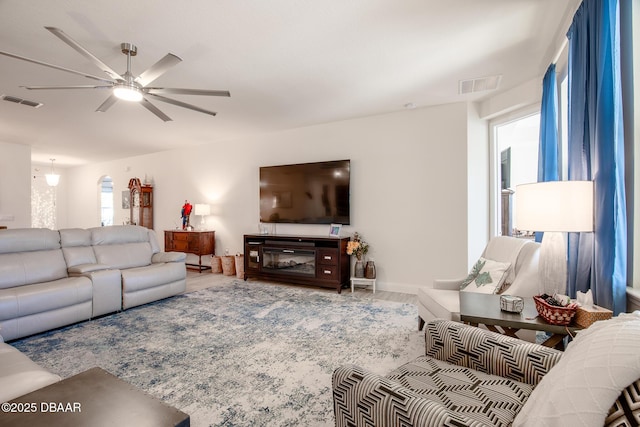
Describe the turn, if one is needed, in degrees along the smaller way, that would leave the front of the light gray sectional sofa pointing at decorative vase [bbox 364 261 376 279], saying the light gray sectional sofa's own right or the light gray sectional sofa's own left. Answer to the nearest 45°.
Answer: approximately 45° to the light gray sectional sofa's own left

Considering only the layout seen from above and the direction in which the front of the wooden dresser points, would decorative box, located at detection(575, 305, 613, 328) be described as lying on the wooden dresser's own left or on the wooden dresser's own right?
on the wooden dresser's own left

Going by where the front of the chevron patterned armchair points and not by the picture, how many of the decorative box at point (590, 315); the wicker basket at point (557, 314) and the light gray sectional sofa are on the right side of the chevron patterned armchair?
2

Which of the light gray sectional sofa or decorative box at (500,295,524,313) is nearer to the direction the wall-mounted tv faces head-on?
the light gray sectional sofa

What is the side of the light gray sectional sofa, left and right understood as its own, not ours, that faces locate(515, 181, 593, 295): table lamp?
front

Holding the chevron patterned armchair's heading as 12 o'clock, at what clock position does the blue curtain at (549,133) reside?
The blue curtain is roughly at 2 o'clock from the chevron patterned armchair.

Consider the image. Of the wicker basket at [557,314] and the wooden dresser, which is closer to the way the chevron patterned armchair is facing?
the wooden dresser

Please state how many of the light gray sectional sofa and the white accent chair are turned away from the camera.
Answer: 0

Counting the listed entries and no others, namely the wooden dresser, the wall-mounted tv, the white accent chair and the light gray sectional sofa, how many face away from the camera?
0

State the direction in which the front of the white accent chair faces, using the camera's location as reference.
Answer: facing the viewer and to the left of the viewer

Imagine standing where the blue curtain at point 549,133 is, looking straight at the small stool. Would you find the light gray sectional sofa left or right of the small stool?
left

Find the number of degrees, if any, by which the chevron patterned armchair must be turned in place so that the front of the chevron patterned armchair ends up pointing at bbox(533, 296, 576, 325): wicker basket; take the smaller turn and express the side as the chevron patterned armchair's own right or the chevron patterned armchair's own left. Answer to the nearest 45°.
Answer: approximately 90° to the chevron patterned armchair's own right

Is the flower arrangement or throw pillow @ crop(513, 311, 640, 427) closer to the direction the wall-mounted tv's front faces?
the throw pillow

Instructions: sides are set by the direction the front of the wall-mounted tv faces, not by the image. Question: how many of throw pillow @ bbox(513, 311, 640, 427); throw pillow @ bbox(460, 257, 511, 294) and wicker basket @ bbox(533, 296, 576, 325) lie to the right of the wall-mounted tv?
0

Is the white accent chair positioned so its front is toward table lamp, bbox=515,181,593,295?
no

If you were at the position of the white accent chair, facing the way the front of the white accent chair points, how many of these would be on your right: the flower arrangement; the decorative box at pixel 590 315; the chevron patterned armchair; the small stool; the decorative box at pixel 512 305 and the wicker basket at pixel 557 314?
2

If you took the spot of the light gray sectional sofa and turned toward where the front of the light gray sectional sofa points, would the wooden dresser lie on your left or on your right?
on your left

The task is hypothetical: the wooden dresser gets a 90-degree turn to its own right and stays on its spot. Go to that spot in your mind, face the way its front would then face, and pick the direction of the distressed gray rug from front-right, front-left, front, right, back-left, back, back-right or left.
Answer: back-left

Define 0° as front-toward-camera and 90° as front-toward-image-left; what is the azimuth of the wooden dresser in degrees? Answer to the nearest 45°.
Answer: approximately 45°
